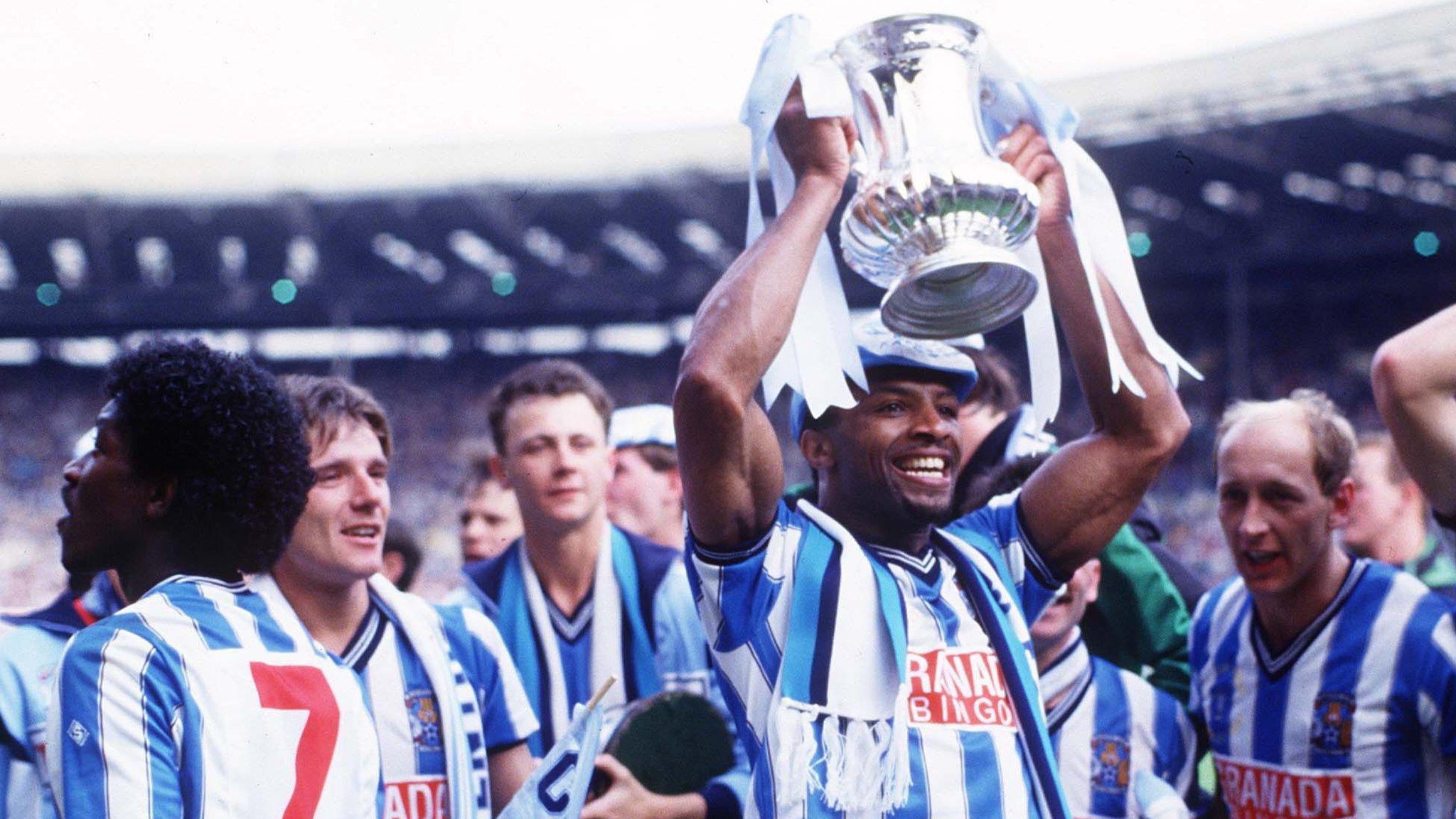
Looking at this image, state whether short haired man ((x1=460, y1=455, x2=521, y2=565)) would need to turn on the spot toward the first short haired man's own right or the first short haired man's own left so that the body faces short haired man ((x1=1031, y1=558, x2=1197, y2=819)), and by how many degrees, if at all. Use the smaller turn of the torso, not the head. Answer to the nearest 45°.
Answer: approximately 90° to the first short haired man's own left

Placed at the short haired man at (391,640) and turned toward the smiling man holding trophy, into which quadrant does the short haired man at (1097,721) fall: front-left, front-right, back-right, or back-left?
front-left

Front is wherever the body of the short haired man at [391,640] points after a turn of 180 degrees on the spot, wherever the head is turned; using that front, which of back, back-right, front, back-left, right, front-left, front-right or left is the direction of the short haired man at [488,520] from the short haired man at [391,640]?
front

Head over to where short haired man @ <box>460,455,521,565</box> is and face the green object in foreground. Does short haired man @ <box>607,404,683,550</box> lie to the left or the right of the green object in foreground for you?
left

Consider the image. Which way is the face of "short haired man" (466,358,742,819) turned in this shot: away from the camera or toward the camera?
toward the camera

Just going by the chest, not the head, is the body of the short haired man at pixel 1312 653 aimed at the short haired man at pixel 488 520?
no

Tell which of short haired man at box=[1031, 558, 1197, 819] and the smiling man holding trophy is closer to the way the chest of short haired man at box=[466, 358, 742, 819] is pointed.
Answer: the smiling man holding trophy

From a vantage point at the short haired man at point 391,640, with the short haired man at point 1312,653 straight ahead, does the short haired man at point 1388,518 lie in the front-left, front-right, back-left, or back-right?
front-left

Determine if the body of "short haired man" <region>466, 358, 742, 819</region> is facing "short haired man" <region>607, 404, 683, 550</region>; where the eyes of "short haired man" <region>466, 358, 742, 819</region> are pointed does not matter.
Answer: no

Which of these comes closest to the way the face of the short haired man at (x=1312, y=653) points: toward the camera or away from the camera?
toward the camera

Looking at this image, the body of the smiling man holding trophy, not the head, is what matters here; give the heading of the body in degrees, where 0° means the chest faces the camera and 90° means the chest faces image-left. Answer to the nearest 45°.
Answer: approximately 315°

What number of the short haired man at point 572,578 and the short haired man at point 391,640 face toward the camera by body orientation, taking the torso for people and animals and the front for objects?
2

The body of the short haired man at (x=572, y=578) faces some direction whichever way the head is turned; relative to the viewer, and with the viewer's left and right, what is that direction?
facing the viewer

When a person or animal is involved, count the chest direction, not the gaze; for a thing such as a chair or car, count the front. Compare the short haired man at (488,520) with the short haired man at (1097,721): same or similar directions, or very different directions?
same or similar directions

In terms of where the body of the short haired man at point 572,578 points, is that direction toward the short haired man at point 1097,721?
no

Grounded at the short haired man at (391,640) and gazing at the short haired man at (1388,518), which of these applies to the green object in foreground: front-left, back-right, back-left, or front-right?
front-right

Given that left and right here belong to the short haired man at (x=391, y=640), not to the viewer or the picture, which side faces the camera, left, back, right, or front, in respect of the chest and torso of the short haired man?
front

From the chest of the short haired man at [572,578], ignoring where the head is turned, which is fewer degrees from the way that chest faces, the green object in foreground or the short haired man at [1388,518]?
the green object in foreground

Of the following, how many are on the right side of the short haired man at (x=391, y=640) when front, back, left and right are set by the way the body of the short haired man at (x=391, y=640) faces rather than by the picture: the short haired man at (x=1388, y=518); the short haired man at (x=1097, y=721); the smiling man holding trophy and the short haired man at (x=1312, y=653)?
0
